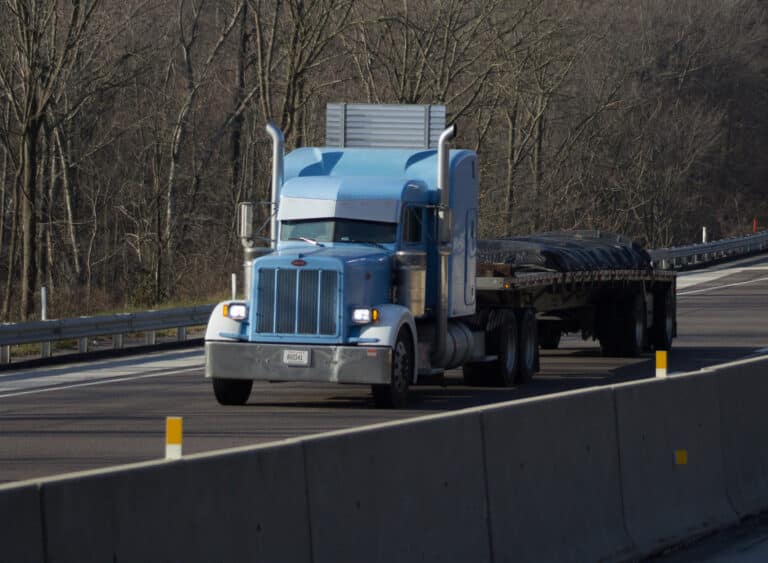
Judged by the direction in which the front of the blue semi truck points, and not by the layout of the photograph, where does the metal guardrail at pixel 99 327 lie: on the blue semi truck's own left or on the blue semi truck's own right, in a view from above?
on the blue semi truck's own right

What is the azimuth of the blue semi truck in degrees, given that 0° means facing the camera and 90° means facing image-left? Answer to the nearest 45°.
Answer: approximately 45°

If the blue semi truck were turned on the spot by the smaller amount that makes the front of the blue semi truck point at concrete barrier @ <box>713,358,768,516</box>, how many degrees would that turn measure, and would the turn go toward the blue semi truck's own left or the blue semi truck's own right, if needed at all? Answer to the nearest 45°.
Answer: approximately 90° to the blue semi truck's own left

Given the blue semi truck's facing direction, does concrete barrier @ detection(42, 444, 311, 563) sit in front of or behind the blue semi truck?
in front

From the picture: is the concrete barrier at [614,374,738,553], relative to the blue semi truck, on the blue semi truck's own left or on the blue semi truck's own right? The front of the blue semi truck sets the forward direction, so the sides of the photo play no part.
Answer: on the blue semi truck's own left

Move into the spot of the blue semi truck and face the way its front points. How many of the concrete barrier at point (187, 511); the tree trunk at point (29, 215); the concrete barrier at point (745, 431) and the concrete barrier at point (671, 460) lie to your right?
1

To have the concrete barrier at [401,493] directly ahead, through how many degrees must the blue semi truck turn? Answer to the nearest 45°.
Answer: approximately 45° to its left
